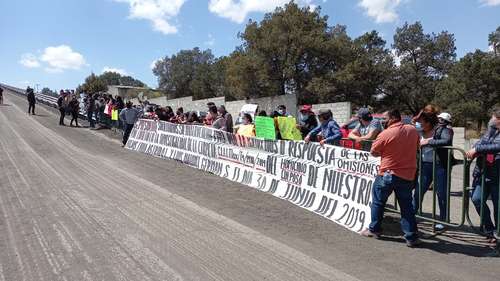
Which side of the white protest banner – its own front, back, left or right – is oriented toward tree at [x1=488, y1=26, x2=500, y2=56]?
back

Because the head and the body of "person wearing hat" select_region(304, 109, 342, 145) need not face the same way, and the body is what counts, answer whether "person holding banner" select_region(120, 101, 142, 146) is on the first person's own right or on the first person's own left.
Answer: on the first person's own right

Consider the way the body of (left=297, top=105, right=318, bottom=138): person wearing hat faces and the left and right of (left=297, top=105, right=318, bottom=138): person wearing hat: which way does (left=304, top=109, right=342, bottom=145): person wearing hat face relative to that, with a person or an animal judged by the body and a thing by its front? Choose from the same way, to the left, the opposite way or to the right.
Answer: the same way

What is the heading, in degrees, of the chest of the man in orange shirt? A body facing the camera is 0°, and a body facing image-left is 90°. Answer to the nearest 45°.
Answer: approximately 135°

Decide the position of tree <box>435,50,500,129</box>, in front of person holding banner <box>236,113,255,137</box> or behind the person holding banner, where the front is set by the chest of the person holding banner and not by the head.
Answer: behind

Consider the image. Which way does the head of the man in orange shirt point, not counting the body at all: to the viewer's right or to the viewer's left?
to the viewer's left

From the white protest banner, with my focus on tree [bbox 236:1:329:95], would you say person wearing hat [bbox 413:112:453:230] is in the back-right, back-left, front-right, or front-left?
back-right

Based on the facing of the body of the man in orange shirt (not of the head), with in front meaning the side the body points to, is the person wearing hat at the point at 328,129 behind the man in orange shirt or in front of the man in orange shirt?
in front

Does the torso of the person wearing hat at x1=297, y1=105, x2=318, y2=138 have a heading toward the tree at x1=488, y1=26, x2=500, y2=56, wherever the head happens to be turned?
no

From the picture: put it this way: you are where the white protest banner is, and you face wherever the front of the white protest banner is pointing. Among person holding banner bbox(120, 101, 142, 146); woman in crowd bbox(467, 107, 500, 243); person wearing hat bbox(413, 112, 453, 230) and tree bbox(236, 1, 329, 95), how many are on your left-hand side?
2

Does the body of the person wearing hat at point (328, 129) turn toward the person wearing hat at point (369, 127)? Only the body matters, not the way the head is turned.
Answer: no

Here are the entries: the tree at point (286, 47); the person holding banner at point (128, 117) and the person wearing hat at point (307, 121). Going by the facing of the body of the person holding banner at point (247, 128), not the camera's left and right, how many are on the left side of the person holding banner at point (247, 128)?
1

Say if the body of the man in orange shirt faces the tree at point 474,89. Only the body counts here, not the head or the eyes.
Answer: no

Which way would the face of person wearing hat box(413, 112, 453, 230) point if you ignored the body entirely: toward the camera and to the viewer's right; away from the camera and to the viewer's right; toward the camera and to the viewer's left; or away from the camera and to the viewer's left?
toward the camera and to the viewer's left

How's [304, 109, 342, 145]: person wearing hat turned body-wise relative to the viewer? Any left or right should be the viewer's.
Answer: facing the viewer and to the left of the viewer

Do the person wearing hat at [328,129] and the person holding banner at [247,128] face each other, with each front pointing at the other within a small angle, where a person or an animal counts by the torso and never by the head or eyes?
no
